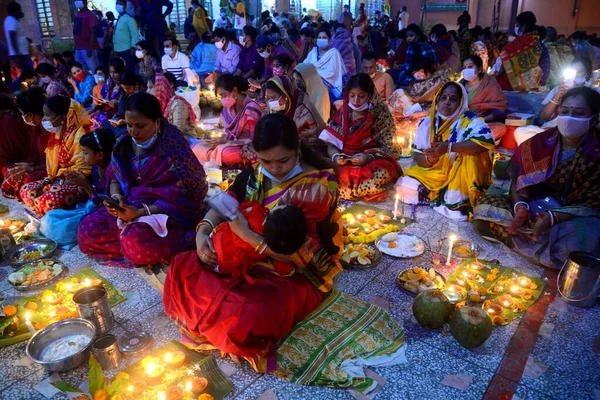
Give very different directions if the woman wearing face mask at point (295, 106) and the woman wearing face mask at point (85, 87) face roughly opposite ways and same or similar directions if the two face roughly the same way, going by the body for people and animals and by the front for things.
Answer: same or similar directions

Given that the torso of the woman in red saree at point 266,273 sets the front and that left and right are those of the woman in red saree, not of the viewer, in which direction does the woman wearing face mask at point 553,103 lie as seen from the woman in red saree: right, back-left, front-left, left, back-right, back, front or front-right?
back

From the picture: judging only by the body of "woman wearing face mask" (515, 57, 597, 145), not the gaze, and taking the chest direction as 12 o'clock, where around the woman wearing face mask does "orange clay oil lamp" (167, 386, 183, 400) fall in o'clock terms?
The orange clay oil lamp is roughly at 11 o'clock from the woman wearing face mask.

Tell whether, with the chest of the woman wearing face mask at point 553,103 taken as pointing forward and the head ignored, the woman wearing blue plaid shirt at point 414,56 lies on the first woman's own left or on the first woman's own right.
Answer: on the first woman's own right

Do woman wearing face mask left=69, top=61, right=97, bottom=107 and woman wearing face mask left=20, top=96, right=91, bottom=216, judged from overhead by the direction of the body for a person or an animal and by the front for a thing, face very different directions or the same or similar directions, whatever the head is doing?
same or similar directions

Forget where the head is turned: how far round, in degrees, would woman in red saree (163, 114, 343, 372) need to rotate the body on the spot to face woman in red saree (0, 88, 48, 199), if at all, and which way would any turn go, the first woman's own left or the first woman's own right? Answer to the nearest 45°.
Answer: approximately 90° to the first woman's own right

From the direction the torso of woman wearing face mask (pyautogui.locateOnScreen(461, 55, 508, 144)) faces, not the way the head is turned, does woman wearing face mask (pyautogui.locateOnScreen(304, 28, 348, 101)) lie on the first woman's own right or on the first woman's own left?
on the first woman's own right

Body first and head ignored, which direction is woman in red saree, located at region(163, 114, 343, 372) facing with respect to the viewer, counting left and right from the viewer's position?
facing the viewer and to the left of the viewer

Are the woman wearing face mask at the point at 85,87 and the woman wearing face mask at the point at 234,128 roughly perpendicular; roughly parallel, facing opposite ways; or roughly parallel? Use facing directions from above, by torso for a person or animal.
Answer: roughly parallel

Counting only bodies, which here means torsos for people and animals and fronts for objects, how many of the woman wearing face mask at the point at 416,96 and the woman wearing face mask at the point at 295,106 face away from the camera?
0

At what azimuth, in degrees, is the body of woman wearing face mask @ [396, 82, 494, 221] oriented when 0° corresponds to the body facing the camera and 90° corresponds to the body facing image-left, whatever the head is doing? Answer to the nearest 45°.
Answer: approximately 45°

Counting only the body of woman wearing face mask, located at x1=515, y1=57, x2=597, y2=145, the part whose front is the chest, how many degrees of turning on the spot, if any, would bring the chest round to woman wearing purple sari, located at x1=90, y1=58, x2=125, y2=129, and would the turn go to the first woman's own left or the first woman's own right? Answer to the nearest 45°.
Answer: approximately 45° to the first woman's own right

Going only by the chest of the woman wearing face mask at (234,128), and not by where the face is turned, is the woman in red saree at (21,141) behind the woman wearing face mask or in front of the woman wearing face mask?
in front

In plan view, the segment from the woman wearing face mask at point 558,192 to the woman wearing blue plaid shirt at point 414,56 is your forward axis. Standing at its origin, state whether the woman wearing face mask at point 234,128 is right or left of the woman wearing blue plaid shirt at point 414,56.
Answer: left
